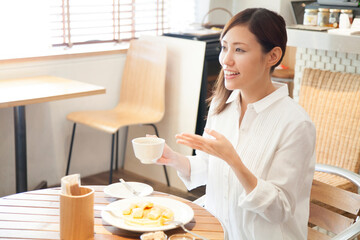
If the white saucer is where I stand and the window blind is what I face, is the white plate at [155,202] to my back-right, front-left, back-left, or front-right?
back-right

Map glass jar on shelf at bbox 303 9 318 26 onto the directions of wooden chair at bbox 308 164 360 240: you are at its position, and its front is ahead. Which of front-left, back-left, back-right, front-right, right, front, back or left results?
back-right

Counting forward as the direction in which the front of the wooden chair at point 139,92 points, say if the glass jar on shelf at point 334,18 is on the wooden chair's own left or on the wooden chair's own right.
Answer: on the wooden chair's own left

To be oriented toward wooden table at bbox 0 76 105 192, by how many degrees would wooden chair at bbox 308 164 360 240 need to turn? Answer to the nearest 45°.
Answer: approximately 90° to its right

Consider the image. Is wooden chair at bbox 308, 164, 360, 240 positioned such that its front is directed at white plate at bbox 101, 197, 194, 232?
yes

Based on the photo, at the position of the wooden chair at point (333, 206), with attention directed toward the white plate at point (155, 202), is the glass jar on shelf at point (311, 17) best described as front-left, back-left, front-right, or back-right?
back-right
